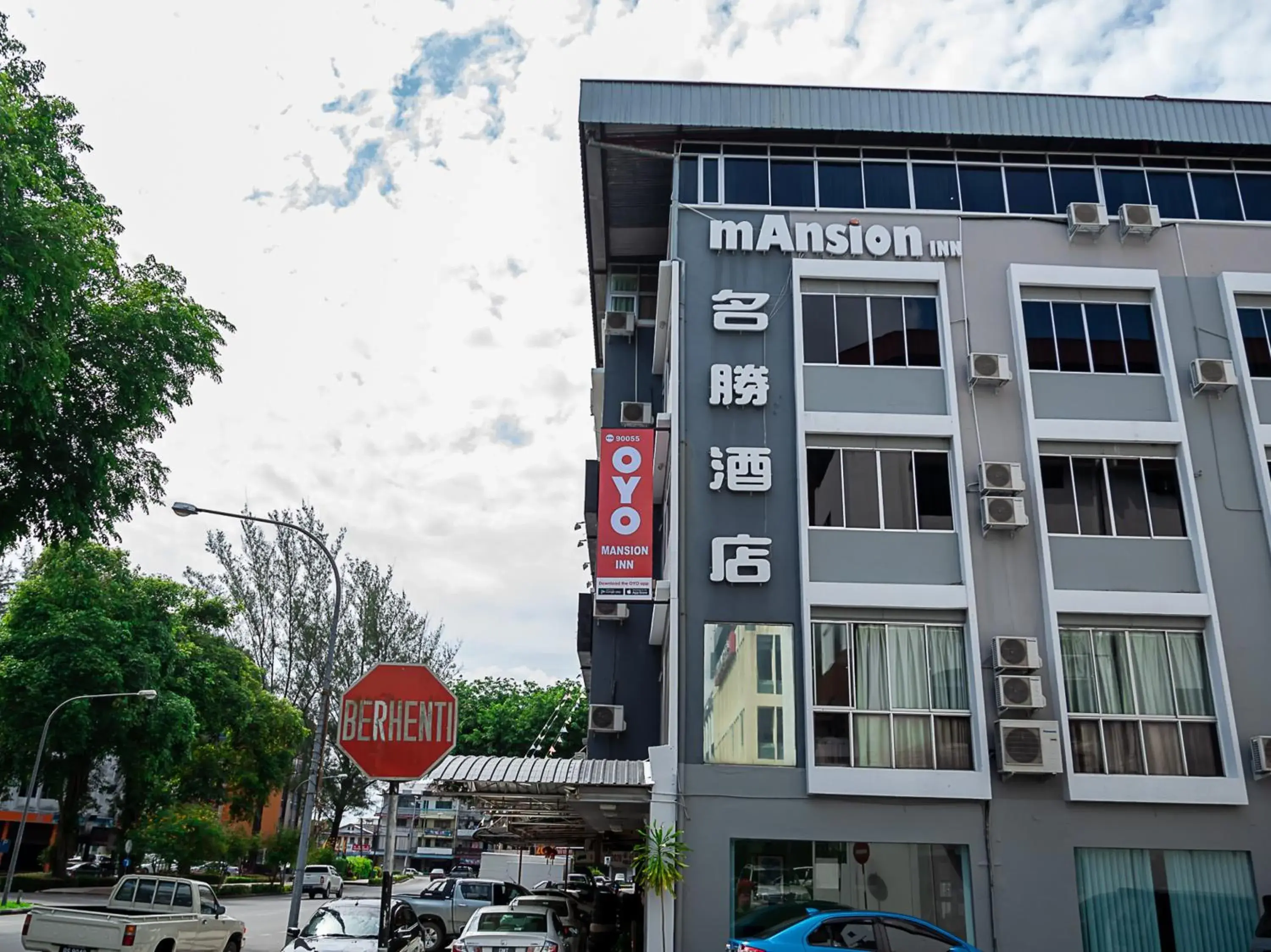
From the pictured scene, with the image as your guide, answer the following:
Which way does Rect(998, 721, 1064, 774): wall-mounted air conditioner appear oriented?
toward the camera

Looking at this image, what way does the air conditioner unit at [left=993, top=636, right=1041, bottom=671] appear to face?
toward the camera

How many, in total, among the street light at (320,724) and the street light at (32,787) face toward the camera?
0

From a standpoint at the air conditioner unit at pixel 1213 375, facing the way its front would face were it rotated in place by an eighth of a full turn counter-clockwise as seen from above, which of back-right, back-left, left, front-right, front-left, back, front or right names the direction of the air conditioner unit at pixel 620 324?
back-right

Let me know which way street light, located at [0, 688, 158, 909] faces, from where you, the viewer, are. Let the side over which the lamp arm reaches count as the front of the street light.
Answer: facing to the right of the viewer

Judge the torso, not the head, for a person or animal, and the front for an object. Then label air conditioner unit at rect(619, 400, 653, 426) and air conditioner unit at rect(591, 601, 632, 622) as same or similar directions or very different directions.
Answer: same or similar directions

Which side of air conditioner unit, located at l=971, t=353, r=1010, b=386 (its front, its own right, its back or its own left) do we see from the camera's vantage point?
front

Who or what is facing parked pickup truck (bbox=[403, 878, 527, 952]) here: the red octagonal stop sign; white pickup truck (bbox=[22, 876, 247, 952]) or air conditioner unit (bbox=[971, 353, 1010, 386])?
the white pickup truck

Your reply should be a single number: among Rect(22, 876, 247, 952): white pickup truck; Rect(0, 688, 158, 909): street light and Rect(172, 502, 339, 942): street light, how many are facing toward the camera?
0

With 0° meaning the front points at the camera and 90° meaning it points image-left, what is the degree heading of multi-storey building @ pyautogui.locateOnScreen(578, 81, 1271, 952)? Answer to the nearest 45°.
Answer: approximately 0°

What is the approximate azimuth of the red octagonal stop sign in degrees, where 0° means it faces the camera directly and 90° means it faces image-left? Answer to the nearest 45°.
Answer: approximately 0°

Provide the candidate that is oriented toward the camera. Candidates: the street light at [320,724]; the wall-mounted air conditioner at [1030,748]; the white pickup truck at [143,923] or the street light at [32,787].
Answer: the wall-mounted air conditioner
